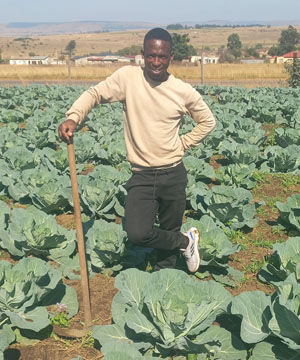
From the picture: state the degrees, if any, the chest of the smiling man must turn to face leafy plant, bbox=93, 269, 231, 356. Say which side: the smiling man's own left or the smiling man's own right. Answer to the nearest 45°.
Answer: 0° — they already face it

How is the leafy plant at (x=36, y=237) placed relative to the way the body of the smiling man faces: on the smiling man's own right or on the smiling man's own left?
on the smiling man's own right

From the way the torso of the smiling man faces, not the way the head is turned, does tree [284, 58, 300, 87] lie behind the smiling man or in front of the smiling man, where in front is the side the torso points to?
behind

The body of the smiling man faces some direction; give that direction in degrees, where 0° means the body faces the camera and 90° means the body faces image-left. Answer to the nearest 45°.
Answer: approximately 0°

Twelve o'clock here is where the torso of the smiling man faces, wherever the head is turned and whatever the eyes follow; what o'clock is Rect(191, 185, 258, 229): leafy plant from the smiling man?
The leafy plant is roughly at 7 o'clock from the smiling man.

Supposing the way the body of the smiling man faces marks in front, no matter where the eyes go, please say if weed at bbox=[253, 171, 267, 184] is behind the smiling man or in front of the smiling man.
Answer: behind

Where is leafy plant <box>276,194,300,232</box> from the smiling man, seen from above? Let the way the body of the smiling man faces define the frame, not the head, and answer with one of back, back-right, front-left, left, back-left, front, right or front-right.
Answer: back-left
